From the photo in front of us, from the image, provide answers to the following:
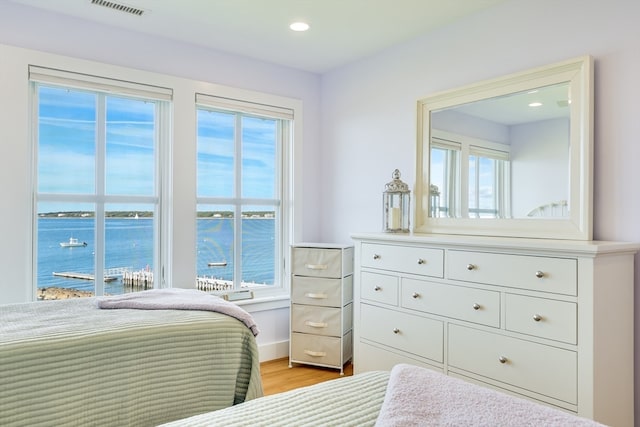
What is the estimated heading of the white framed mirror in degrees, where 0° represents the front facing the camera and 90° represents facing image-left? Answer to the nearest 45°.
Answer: approximately 45°

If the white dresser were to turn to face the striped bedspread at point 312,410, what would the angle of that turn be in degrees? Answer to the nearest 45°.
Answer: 0° — it already faces it

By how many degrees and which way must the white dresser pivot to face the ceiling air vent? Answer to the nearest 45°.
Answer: approximately 45° to its right
